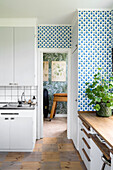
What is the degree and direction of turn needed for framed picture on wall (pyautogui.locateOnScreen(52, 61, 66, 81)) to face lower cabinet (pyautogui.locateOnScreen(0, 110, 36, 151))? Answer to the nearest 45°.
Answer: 0° — it already faces it
